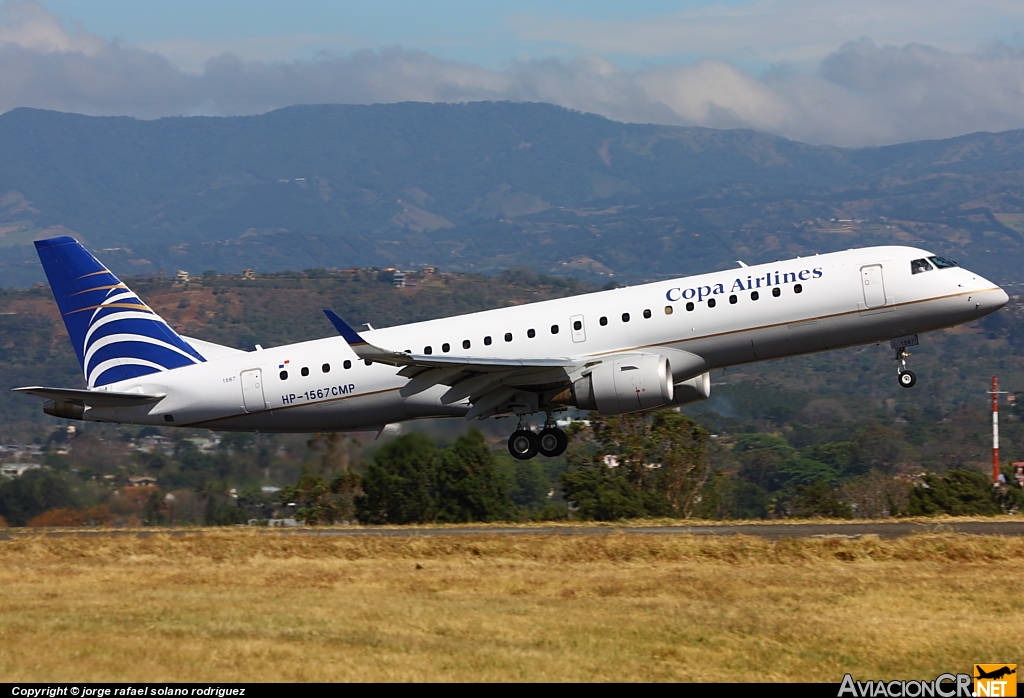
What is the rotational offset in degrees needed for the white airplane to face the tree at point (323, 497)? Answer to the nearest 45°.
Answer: approximately 135° to its left

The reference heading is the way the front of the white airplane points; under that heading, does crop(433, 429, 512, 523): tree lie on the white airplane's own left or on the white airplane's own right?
on the white airplane's own left

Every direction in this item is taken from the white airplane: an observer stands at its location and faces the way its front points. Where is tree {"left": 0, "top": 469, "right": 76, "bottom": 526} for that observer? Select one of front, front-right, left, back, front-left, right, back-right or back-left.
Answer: back-left

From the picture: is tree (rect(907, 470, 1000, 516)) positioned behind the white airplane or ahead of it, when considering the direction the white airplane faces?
ahead

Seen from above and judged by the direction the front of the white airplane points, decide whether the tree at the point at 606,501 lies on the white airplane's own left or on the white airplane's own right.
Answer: on the white airplane's own left

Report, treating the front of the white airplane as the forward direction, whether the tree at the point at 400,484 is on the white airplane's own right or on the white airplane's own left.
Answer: on the white airplane's own left

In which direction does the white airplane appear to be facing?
to the viewer's right
